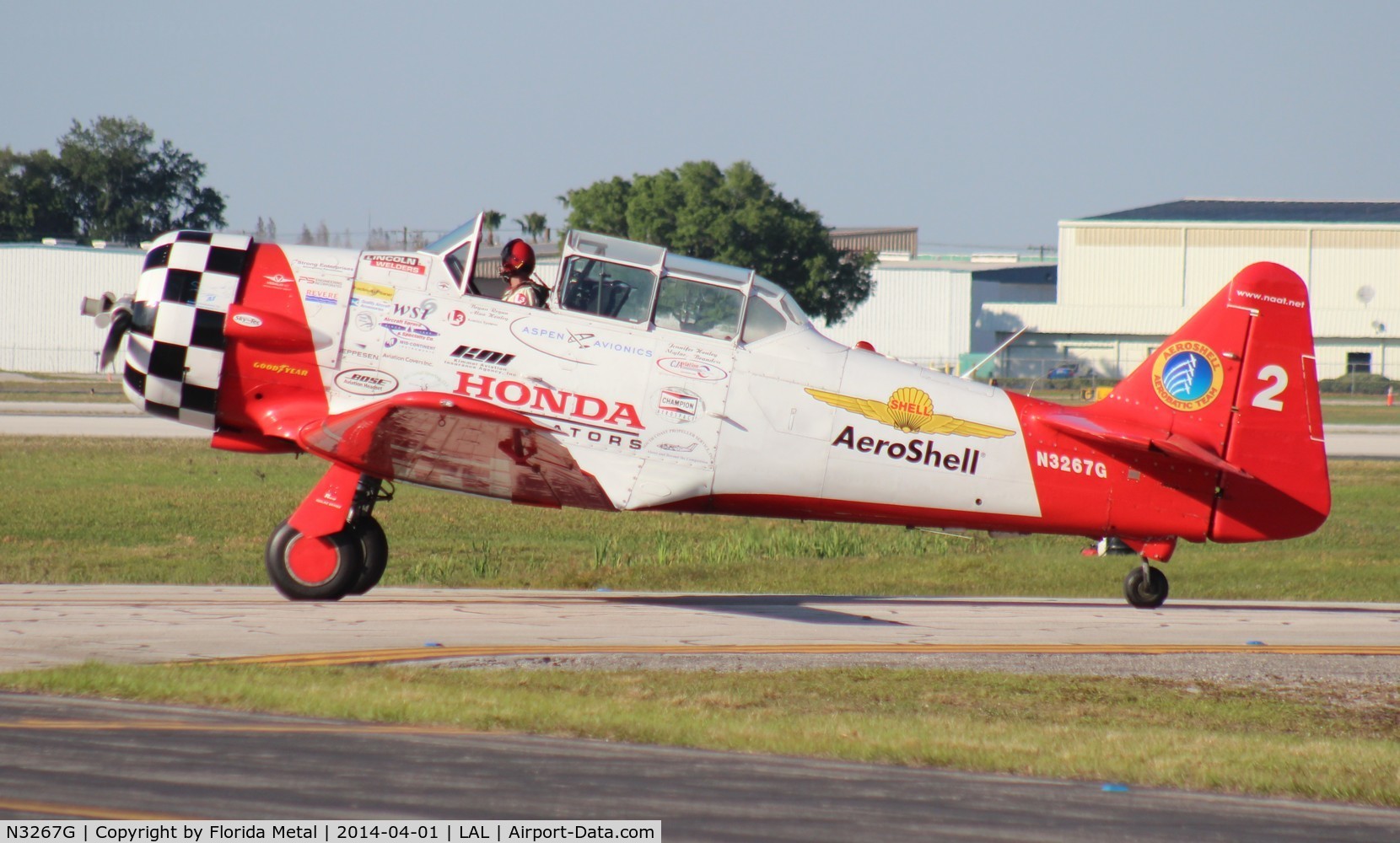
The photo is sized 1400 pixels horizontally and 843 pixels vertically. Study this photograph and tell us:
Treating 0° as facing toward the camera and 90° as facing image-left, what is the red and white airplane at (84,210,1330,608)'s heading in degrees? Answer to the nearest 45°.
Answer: approximately 90°

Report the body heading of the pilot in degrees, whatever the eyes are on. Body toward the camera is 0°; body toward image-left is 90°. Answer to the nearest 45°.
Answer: approximately 90°
